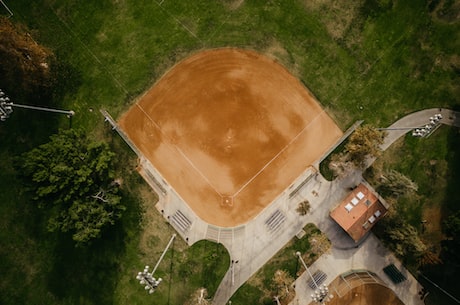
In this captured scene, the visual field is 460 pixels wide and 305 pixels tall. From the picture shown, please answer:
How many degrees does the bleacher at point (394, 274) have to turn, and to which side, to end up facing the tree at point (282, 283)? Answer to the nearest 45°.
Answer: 0° — it already faces it

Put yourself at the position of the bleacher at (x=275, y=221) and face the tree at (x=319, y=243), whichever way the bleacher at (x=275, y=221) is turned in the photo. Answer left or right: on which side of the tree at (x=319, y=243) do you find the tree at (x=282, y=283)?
right

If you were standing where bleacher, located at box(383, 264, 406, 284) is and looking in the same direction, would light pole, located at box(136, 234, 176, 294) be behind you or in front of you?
in front

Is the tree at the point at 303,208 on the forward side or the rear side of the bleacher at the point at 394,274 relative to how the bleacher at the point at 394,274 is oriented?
on the forward side

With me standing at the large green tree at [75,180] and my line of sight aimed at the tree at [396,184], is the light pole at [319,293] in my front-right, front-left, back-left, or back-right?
front-right

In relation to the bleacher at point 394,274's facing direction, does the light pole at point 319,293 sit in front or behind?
in front

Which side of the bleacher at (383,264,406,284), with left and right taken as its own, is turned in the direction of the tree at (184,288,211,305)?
front
